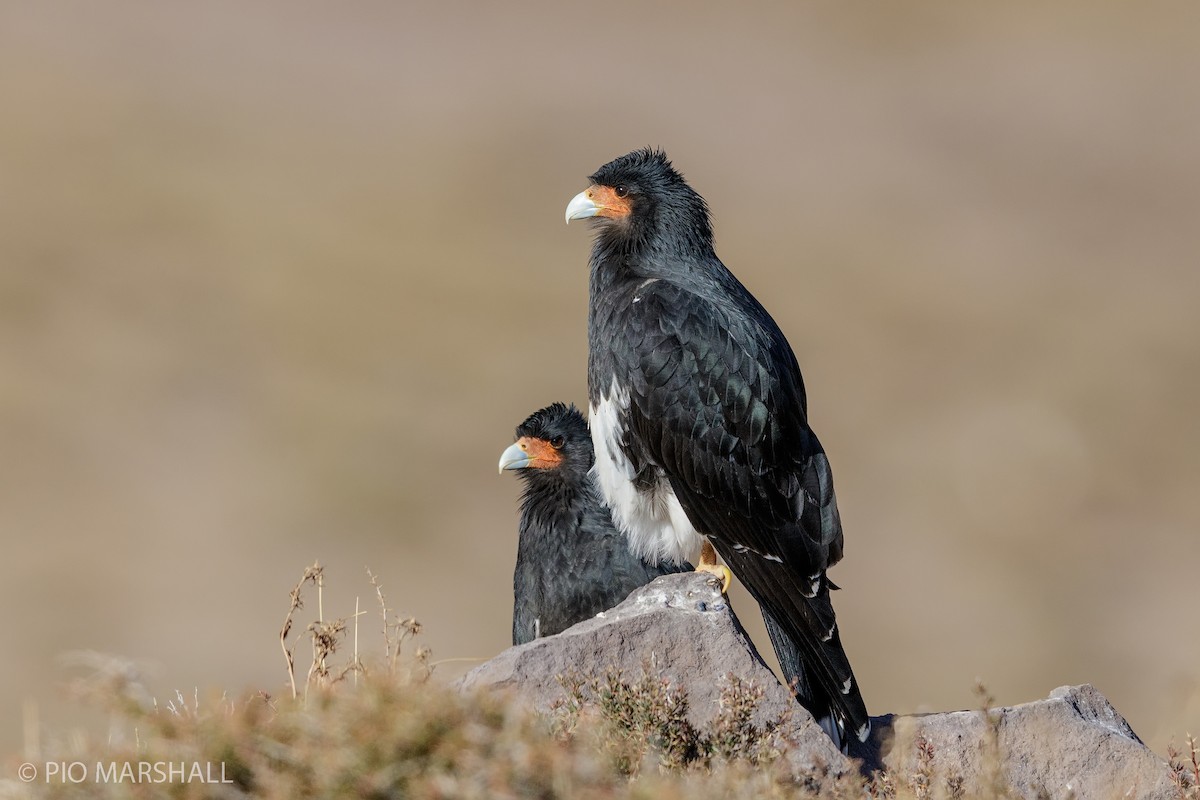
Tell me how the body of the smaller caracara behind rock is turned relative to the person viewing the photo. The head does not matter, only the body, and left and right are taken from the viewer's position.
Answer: facing to the left of the viewer

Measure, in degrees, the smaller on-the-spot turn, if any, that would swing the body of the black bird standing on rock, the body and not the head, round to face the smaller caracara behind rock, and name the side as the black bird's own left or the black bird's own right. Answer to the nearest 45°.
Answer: approximately 45° to the black bird's own right

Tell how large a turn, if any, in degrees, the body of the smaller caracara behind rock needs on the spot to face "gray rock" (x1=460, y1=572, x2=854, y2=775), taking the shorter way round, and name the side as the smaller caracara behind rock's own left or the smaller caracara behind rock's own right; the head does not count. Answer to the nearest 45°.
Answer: approximately 90° to the smaller caracara behind rock's own left

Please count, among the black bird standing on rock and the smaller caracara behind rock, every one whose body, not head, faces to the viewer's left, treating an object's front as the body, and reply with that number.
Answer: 2

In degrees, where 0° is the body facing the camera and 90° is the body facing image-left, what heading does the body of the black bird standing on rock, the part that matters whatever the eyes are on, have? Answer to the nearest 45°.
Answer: approximately 90°

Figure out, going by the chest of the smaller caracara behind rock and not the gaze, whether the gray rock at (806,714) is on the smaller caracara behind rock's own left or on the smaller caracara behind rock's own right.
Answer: on the smaller caracara behind rock's own left
